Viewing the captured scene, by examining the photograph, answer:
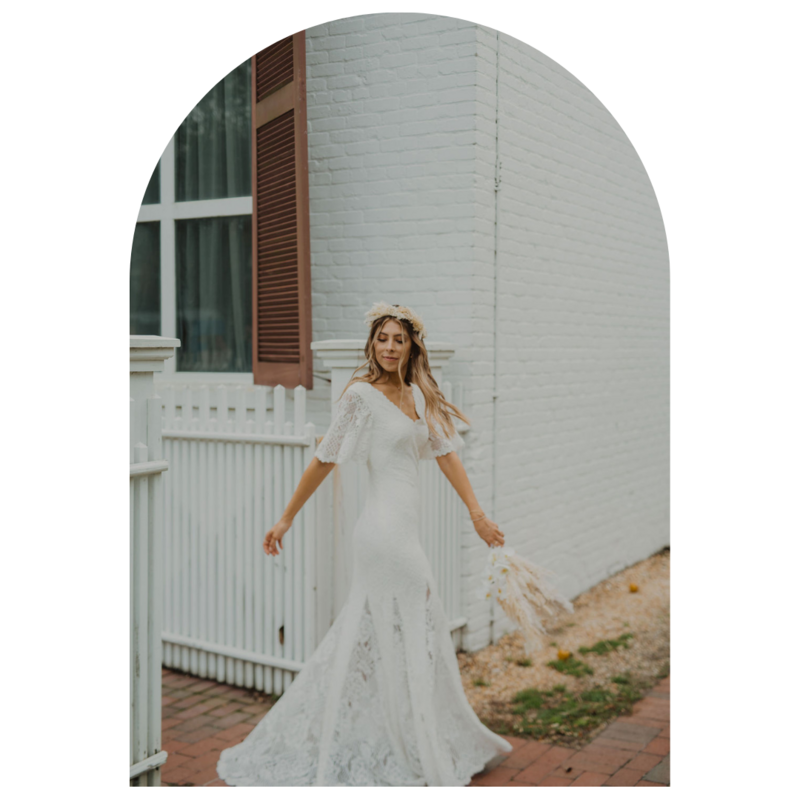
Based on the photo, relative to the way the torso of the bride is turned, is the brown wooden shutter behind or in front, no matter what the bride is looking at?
behind

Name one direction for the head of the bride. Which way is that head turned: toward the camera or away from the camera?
toward the camera

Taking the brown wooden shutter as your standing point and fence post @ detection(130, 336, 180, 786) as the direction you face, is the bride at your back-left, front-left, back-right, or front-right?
front-left

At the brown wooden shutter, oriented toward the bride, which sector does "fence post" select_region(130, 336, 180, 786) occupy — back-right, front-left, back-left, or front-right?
front-right

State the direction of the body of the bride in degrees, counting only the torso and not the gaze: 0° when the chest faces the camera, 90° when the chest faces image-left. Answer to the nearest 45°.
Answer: approximately 315°

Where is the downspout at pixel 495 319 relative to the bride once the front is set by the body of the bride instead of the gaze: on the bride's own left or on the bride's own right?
on the bride's own left

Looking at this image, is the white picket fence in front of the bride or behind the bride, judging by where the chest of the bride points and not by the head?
behind

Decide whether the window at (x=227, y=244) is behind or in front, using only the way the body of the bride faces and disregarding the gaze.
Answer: behind

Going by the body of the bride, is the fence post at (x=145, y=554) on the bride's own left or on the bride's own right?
on the bride's own right
